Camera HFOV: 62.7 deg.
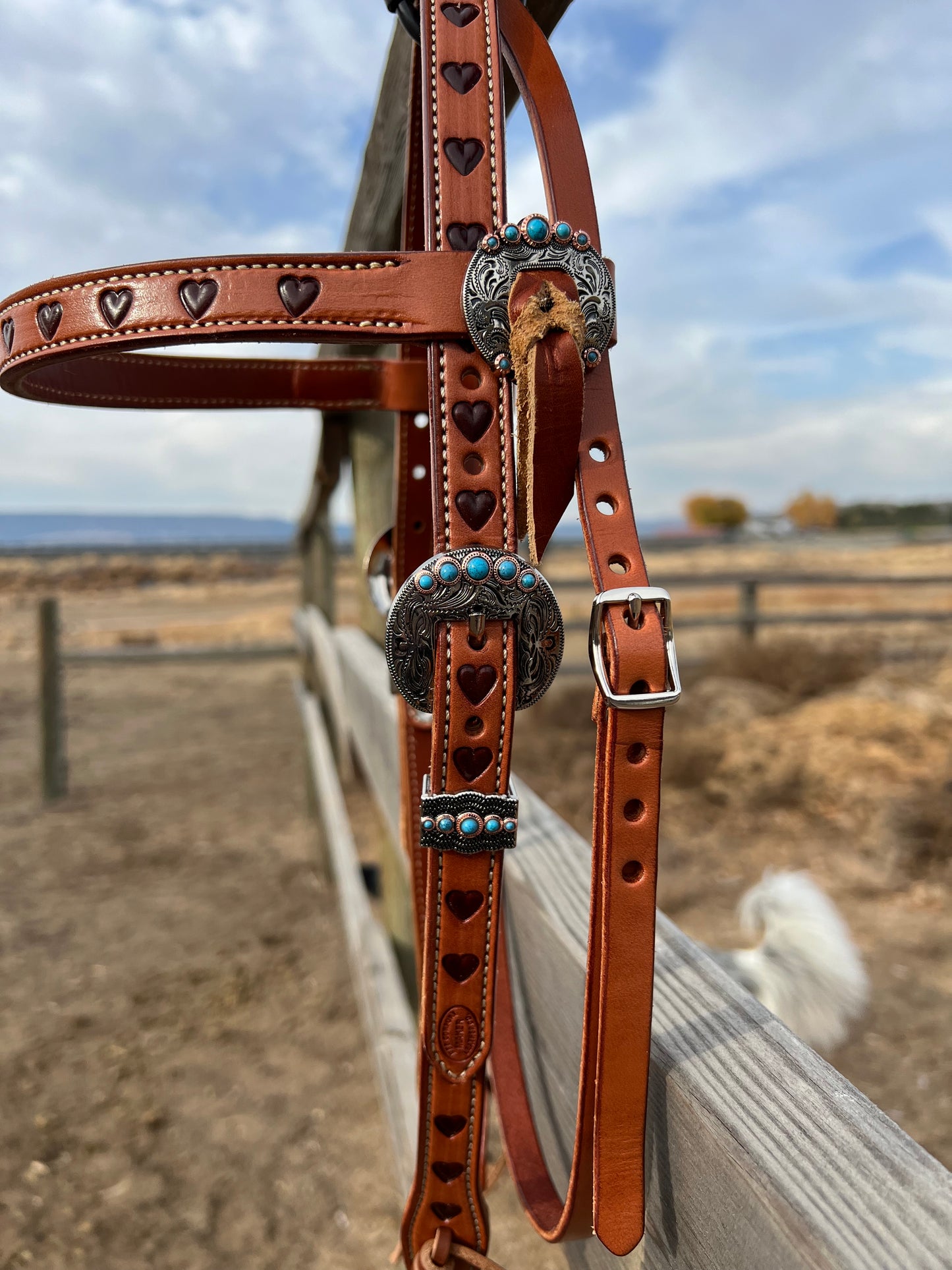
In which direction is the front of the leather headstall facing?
to the viewer's left

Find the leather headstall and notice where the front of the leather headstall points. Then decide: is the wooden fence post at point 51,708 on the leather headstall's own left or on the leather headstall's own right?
on the leather headstall's own right

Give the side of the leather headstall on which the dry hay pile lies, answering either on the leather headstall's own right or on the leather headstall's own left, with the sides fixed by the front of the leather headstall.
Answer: on the leather headstall's own right

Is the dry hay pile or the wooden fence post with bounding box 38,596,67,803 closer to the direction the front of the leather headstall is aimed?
the wooden fence post
